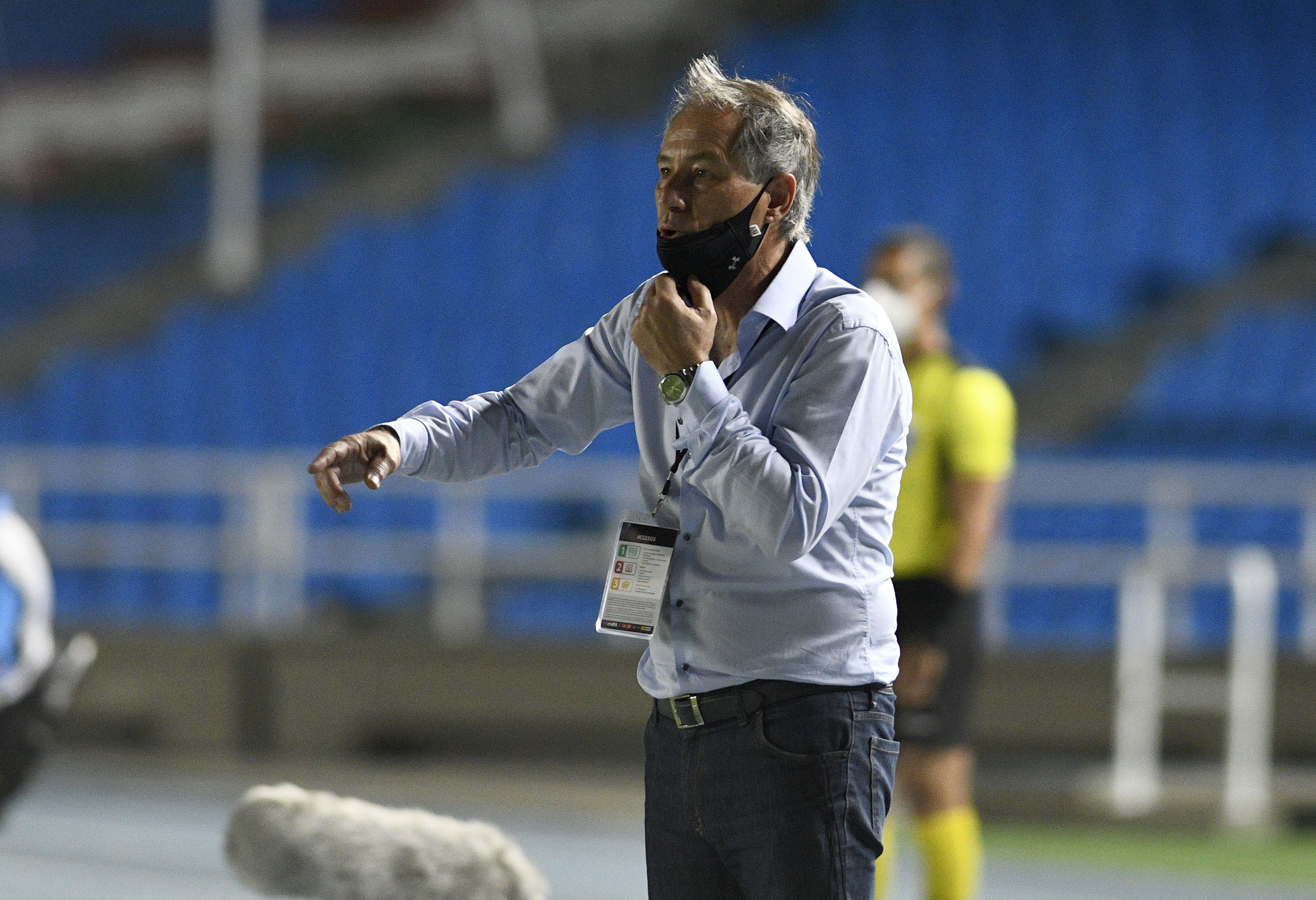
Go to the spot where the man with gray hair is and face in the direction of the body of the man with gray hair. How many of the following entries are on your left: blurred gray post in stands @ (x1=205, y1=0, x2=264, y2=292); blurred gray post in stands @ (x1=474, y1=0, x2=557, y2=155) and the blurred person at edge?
0

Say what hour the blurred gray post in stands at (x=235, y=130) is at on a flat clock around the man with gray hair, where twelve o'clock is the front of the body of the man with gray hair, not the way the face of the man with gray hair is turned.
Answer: The blurred gray post in stands is roughly at 4 o'clock from the man with gray hair.

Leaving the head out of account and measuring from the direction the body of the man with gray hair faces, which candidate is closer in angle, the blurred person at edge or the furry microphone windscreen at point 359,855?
the furry microphone windscreen

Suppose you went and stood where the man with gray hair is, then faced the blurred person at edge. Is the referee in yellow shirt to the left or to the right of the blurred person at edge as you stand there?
right

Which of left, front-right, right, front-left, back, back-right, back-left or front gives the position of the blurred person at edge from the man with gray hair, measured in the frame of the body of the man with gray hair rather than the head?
right

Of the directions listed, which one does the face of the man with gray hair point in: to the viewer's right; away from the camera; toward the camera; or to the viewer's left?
to the viewer's left

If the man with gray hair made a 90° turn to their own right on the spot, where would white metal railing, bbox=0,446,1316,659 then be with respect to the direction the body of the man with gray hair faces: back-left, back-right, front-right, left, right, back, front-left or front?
front-right

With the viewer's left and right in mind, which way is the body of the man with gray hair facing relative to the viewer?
facing the viewer and to the left of the viewer

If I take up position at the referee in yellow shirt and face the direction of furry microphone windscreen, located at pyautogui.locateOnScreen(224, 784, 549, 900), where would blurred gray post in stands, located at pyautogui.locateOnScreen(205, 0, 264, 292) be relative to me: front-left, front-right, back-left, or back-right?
back-right
